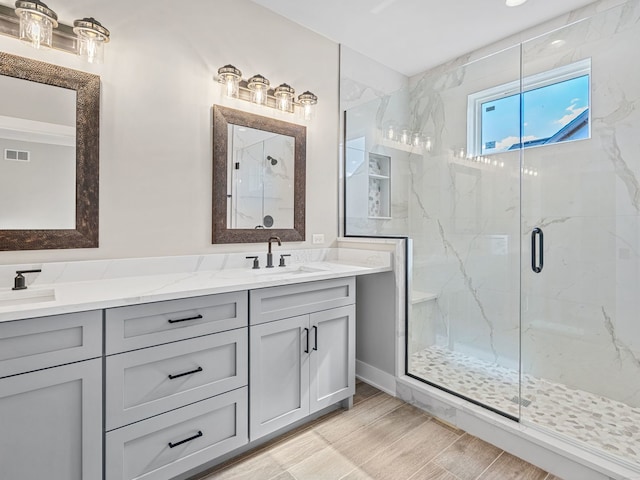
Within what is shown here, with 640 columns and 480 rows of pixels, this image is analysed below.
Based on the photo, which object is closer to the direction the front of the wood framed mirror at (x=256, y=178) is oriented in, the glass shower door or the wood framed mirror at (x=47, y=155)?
the glass shower door

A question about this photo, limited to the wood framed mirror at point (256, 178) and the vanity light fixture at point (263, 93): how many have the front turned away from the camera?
0

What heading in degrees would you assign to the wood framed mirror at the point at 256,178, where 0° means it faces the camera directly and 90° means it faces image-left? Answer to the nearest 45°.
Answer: approximately 315°

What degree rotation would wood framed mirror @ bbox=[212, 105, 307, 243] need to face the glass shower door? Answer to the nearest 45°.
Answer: approximately 45° to its left

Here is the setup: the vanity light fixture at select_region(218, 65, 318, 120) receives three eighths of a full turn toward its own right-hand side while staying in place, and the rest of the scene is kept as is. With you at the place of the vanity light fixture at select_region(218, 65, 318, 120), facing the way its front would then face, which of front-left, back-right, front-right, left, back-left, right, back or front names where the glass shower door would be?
back

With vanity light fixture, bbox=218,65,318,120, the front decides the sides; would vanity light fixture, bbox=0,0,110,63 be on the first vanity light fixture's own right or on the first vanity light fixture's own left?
on the first vanity light fixture's own right

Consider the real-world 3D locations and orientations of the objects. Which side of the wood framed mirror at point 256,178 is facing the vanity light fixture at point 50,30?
right

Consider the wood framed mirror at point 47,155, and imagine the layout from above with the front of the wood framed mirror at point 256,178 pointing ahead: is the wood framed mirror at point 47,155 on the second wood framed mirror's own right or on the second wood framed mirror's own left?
on the second wood framed mirror's own right

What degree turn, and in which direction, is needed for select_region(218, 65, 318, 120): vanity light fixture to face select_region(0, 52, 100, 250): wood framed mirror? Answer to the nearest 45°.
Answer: approximately 90° to its right

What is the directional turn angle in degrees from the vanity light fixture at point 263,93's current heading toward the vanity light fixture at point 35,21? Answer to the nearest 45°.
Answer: approximately 90° to its right
